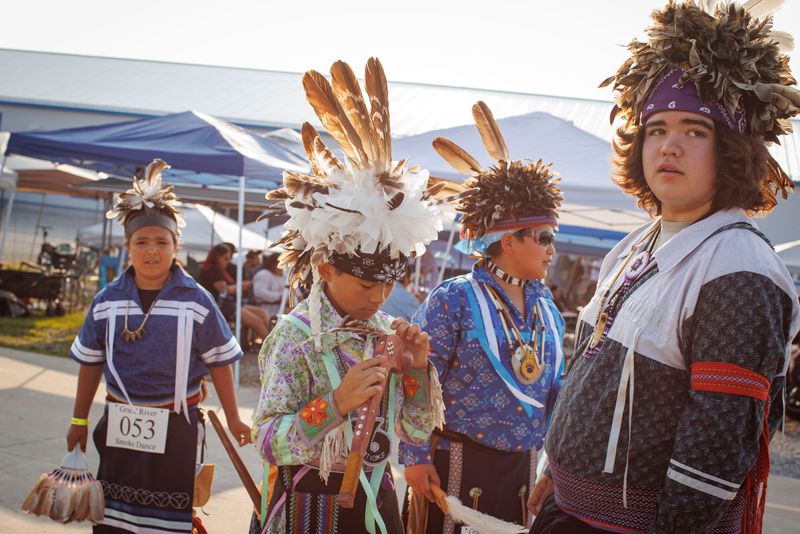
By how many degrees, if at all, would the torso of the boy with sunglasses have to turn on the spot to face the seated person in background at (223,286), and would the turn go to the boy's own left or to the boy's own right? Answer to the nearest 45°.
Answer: approximately 180°

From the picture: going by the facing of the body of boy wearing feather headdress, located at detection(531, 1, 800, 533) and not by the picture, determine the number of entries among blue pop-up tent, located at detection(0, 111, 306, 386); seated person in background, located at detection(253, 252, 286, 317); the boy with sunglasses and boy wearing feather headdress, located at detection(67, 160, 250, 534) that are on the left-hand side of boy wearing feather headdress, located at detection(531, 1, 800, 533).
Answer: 0

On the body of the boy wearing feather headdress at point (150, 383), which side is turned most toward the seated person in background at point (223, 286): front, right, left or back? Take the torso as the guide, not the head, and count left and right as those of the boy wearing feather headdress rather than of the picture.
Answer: back

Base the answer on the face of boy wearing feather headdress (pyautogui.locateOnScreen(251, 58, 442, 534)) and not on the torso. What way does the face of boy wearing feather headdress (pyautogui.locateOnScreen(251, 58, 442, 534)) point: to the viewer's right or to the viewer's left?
to the viewer's right

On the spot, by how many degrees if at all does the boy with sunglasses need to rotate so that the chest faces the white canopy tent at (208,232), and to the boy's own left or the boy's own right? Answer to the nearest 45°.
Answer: approximately 180°

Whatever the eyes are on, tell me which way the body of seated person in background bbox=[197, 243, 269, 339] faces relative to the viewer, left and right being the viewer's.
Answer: facing to the right of the viewer

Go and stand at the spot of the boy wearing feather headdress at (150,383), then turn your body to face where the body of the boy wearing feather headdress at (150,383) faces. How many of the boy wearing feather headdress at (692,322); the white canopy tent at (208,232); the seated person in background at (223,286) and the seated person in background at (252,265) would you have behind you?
3

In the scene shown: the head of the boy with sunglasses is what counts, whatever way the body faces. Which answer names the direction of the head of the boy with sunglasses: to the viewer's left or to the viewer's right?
to the viewer's right

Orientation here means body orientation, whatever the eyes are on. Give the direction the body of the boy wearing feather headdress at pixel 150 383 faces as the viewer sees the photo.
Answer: toward the camera

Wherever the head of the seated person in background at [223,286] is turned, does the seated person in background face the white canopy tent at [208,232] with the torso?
no

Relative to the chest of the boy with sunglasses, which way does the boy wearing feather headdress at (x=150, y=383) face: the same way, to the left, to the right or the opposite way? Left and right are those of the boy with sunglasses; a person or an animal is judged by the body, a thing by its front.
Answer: the same way
